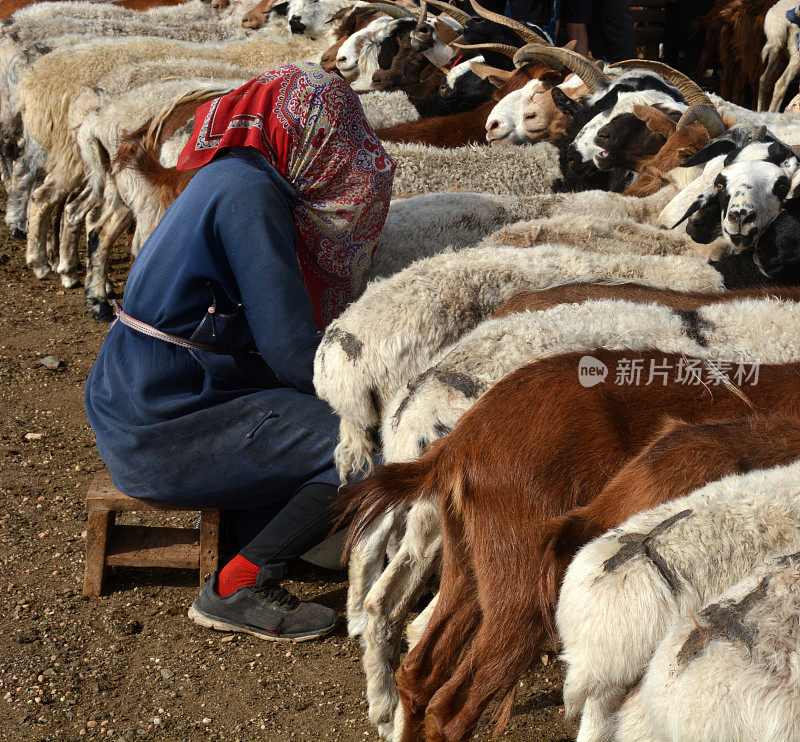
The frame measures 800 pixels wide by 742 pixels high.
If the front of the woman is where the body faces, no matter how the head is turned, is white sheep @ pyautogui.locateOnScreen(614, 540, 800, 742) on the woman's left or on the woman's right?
on the woman's right

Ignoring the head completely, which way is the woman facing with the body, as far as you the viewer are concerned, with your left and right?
facing to the right of the viewer

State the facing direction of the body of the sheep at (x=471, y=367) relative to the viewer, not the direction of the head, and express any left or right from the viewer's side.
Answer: facing to the right of the viewer

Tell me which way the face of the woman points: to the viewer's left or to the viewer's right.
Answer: to the viewer's right

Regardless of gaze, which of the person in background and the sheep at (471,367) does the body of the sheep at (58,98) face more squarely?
the person in background

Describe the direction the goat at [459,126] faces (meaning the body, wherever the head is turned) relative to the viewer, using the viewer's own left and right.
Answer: facing to the right of the viewer

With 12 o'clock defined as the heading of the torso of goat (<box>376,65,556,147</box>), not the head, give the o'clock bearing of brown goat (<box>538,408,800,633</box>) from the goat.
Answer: The brown goat is roughly at 3 o'clock from the goat.

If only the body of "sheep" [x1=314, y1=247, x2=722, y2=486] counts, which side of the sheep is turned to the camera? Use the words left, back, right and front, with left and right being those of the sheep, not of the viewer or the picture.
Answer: right
